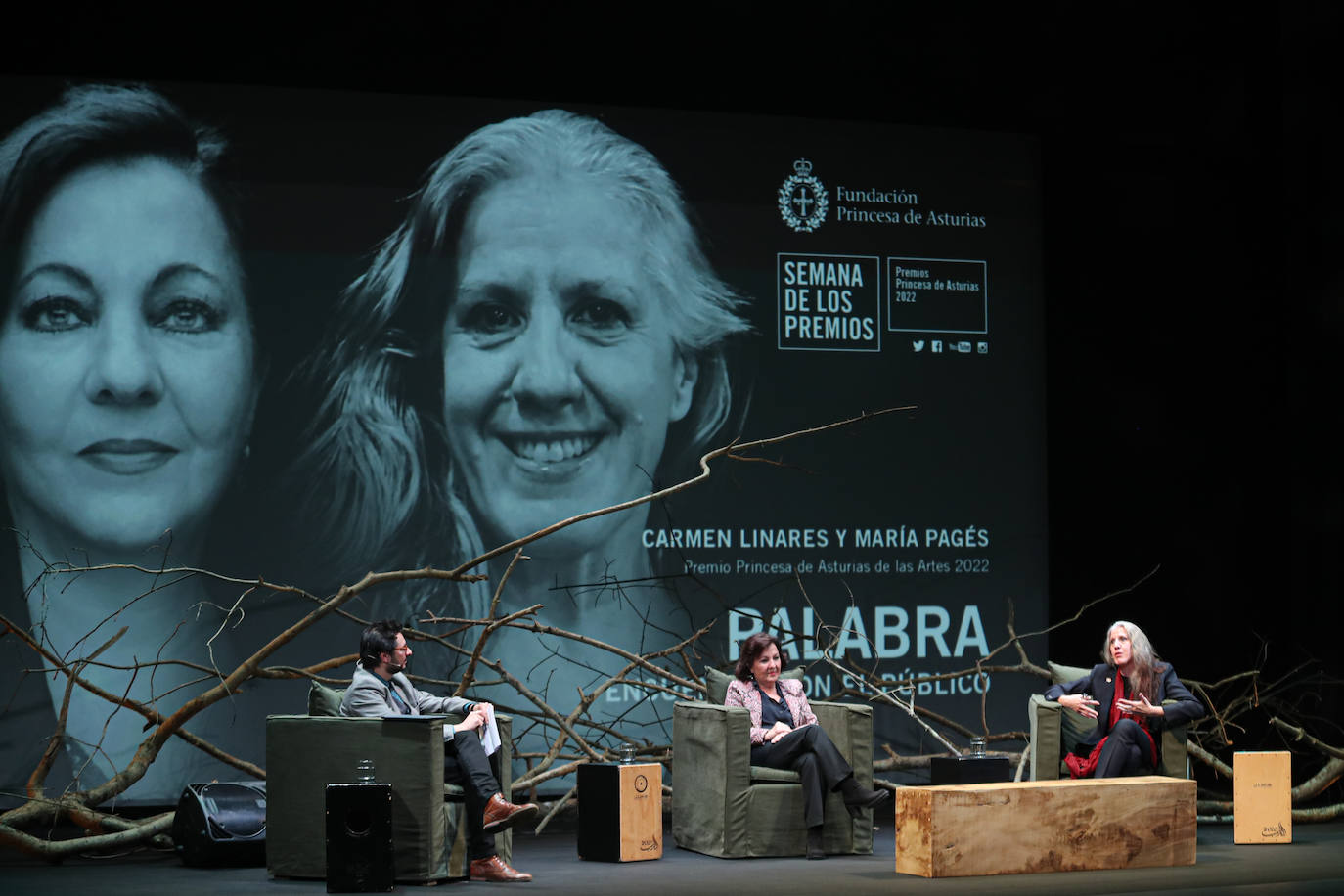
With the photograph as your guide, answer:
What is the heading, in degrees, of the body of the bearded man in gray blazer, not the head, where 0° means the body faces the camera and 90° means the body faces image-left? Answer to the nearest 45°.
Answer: approximately 270°

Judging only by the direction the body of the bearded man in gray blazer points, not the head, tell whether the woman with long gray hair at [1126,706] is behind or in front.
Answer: in front

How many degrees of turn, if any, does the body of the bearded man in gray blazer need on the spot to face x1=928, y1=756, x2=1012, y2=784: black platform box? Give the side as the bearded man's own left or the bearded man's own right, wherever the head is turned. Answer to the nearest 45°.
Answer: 0° — they already face it

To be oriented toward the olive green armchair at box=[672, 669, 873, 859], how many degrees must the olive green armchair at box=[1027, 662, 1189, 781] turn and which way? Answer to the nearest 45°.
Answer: approximately 45° to its right

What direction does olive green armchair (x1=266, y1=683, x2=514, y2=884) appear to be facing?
to the viewer's right

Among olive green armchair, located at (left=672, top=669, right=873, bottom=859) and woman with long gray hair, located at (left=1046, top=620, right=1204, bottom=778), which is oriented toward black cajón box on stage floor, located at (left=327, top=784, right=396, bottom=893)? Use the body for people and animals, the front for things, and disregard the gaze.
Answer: the woman with long gray hair

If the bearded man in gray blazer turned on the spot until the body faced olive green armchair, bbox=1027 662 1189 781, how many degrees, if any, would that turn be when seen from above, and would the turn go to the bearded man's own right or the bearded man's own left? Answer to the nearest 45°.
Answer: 0° — they already face it

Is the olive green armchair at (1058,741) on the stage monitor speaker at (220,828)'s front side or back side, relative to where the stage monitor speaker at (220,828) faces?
on the front side
